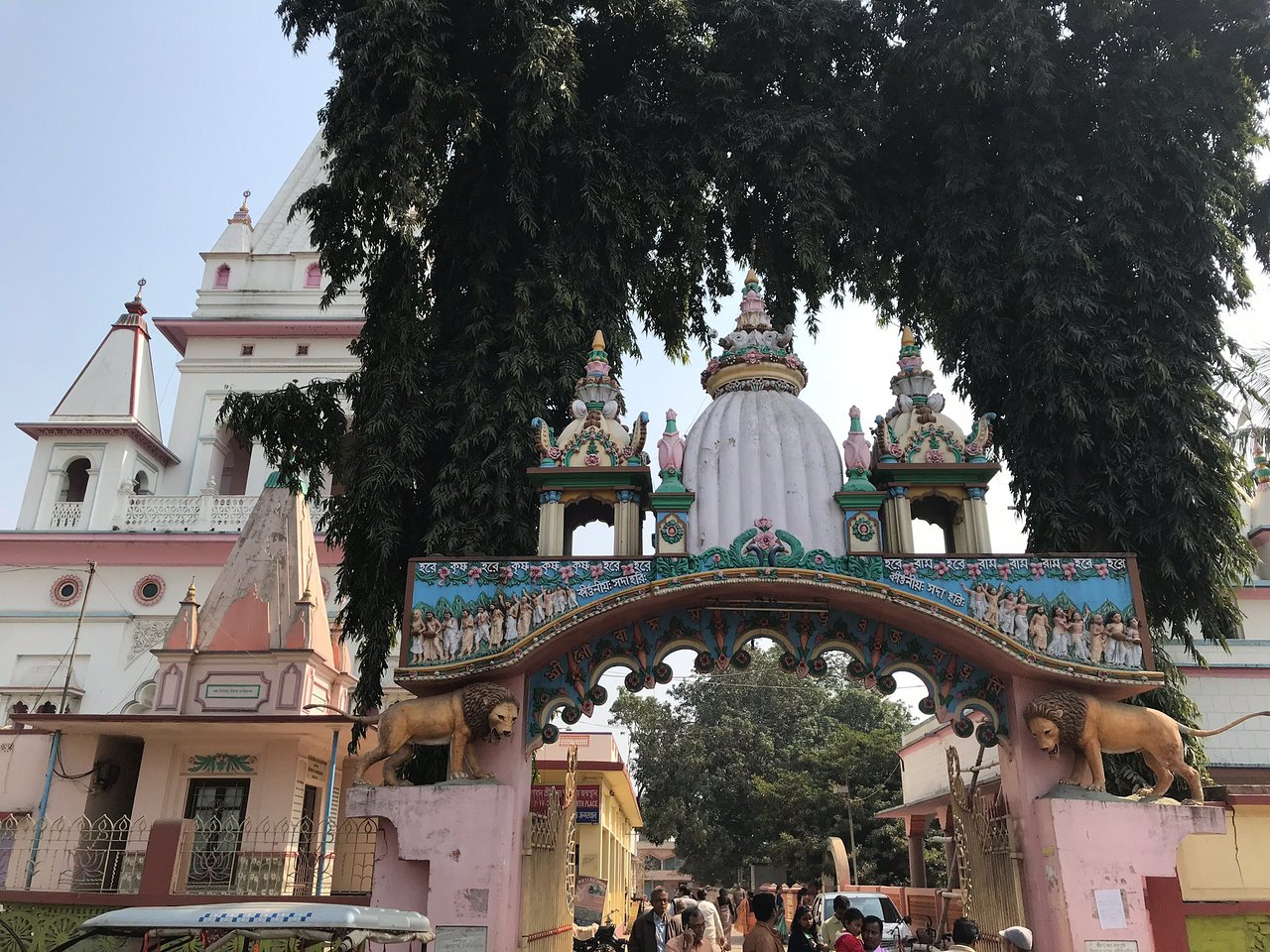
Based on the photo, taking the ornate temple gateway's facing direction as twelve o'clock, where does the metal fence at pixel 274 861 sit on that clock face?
The metal fence is roughly at 4 o'clock from the ornate temple gateway.

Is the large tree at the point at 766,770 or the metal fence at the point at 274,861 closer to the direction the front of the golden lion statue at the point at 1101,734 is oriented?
the metal fence

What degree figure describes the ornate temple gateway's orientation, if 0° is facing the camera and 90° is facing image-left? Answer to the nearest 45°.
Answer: approximately 0°

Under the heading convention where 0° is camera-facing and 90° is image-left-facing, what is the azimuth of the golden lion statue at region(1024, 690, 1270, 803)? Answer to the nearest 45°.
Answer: approximately 90°

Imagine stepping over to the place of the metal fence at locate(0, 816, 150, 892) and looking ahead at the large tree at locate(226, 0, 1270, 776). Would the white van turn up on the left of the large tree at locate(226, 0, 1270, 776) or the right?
left

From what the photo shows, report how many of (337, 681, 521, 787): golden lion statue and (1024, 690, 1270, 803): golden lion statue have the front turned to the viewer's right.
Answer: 1

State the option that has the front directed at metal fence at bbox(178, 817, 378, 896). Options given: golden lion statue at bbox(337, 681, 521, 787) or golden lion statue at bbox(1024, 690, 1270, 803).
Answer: golden lion statue at bbox(1024, 690, 1270, 803)

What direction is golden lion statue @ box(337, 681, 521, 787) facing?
to the viewer's right
